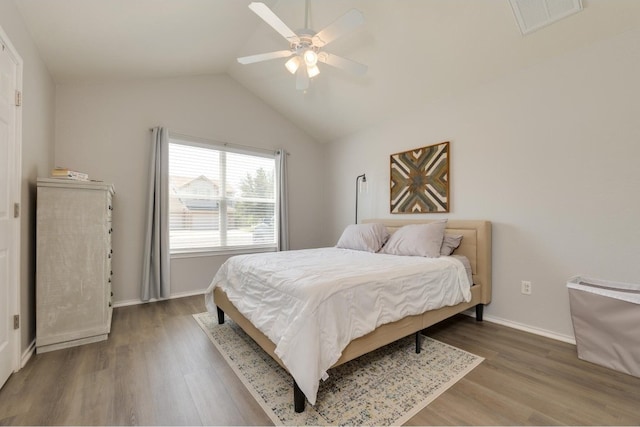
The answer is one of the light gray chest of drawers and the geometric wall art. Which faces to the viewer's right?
the light gray chest of drawers

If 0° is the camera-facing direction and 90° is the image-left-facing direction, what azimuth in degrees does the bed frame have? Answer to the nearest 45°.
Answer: approximately 45°

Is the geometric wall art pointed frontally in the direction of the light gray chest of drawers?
yes

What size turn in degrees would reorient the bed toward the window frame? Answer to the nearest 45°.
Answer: approximately 90° to its right

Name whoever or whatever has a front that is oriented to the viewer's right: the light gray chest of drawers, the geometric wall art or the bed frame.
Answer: the light gray chest of drawers

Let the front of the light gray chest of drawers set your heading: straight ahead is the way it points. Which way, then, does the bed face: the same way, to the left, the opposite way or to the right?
the opposite way

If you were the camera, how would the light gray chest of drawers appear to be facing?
facing to the right of the viewer

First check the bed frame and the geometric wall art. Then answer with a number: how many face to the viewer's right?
0

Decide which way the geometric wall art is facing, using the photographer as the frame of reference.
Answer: facing the viewer and to the left of the viewer

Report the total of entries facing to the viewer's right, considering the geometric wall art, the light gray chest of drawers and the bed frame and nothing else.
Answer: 1

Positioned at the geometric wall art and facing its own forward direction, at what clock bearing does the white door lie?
The white door is roughly at 12 o'clock from the geometric wall art.

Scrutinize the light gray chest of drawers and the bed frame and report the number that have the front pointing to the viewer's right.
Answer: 1
